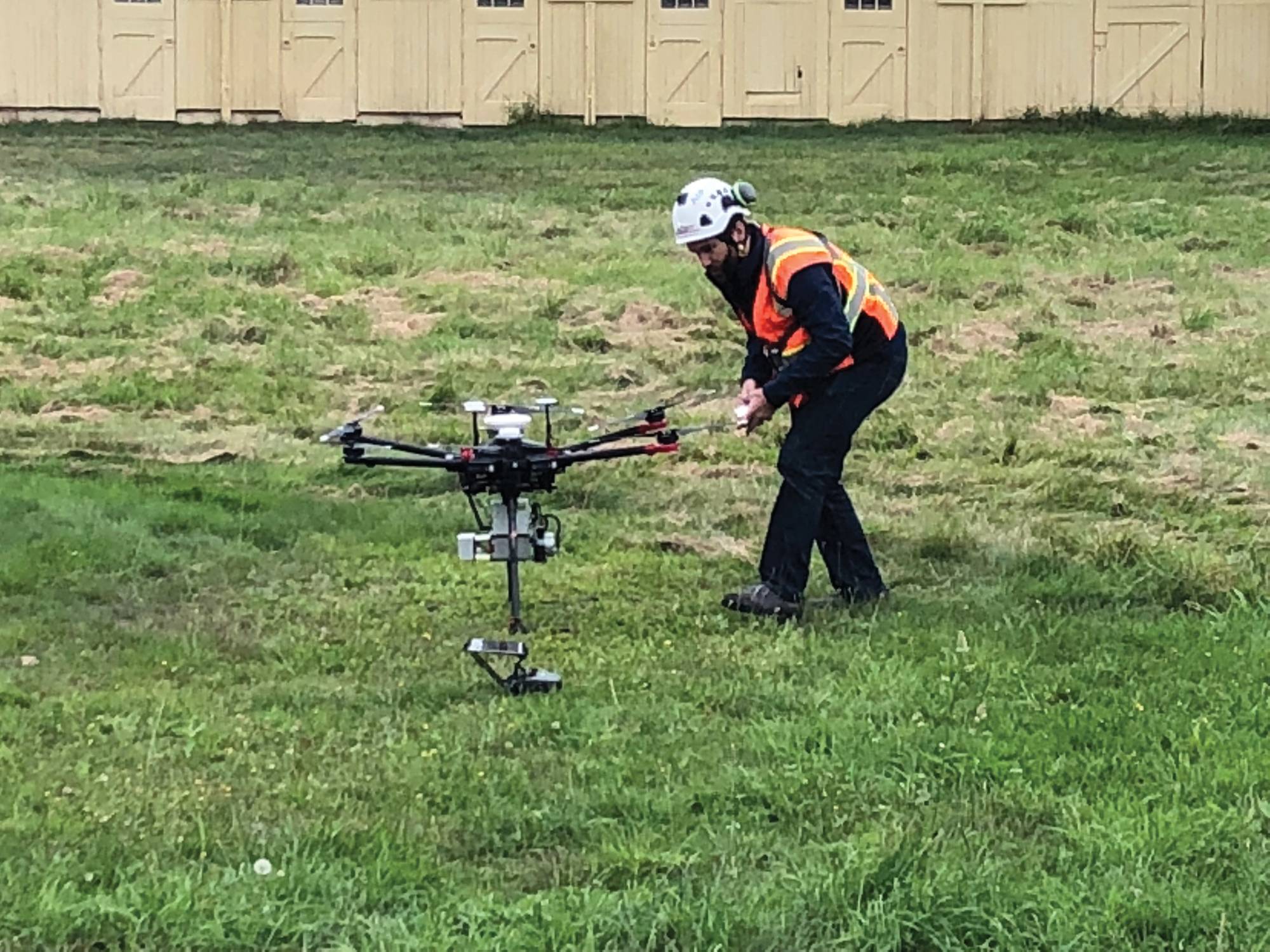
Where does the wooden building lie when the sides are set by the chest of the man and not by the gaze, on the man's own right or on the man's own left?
on the man's own right

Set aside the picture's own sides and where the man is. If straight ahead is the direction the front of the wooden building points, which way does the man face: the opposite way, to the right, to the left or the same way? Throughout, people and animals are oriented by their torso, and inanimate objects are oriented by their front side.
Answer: to the right

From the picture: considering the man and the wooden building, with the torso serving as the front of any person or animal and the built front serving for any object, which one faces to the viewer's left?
the man

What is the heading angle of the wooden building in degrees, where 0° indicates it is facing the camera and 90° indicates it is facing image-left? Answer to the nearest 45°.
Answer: approximately 0°

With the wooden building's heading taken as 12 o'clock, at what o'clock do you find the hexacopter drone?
The hexacopter drone is roughly at 12 o'clock from the wooden building.

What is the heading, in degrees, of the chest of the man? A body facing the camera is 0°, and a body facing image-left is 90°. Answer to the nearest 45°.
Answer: approximately 90°
